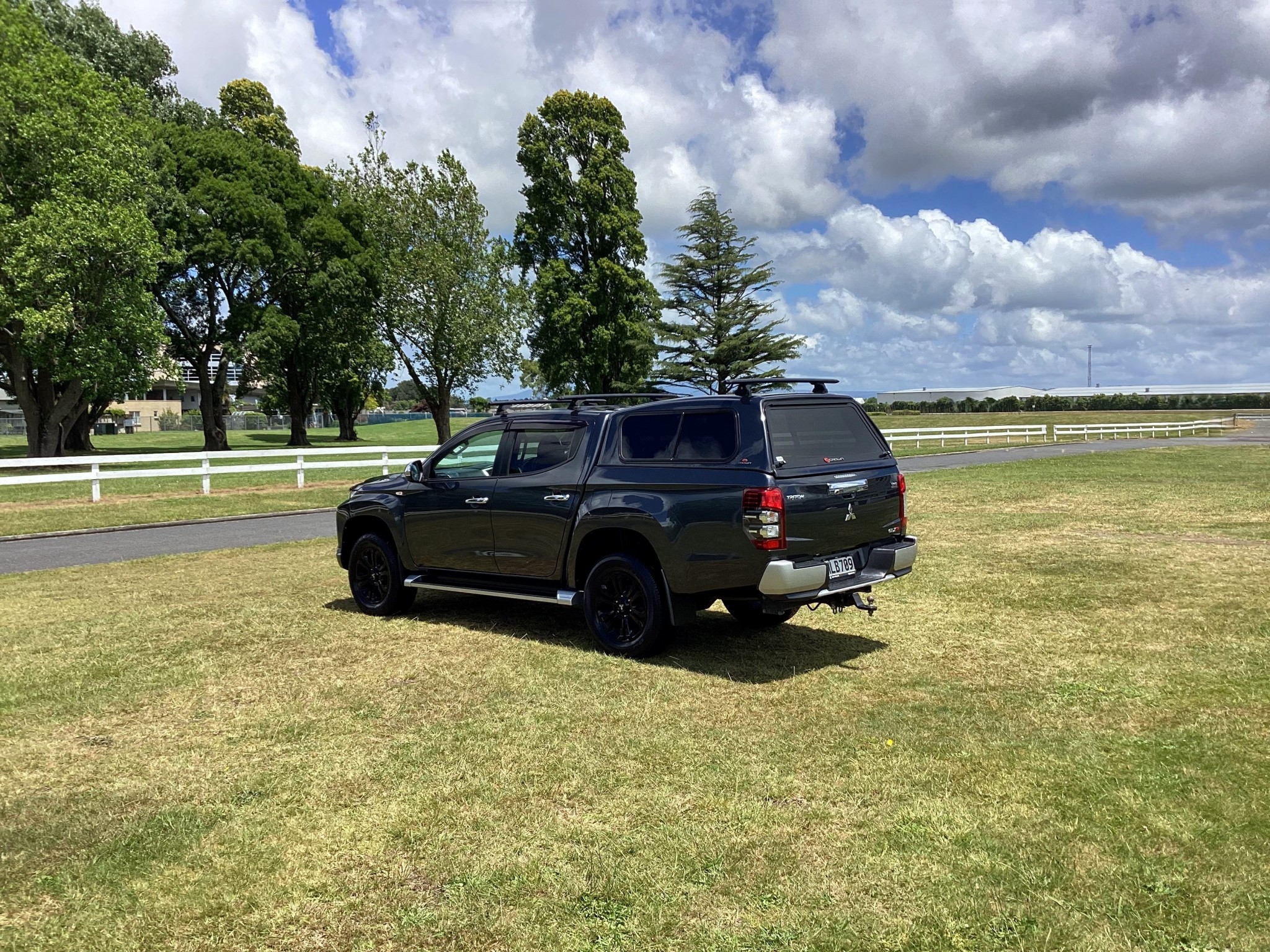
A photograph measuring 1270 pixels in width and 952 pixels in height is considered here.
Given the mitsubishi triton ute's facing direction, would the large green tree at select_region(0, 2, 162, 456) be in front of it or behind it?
in front

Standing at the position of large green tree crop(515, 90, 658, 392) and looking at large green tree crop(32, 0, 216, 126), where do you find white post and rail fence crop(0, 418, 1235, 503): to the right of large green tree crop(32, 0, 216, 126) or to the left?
left

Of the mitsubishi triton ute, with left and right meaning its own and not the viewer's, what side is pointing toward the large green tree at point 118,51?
front

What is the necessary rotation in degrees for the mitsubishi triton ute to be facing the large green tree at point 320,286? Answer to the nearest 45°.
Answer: approximately 45° to its right

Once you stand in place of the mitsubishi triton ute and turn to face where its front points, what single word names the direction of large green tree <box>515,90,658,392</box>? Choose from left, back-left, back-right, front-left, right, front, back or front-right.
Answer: front-right

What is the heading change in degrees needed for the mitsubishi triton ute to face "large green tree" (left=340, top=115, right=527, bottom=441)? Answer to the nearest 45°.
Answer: approximately 45° to its right

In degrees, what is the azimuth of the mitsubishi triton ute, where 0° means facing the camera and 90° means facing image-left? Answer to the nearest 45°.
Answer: approximately 135°

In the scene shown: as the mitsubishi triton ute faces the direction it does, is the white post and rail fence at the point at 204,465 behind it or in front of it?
in front
